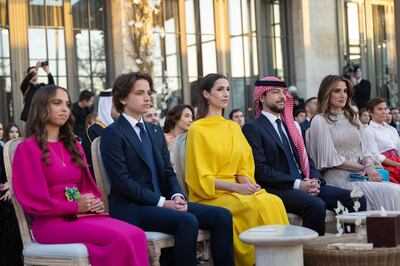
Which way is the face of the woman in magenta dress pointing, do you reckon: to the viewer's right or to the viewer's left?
to the viewer's right

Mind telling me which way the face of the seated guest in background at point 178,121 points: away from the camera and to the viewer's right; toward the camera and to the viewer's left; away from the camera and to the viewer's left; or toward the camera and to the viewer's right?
toward the camera and to the viewer's right

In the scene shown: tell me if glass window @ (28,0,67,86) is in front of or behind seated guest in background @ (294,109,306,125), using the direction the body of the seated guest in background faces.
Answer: behind

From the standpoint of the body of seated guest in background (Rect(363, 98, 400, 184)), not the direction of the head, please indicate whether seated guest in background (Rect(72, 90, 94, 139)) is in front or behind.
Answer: behind

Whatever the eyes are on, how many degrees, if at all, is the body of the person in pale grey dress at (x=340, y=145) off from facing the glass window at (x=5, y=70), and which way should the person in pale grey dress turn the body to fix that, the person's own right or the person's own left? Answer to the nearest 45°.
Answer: approximately 180°

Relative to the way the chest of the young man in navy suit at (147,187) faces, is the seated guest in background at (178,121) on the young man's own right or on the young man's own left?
on the young man's own left

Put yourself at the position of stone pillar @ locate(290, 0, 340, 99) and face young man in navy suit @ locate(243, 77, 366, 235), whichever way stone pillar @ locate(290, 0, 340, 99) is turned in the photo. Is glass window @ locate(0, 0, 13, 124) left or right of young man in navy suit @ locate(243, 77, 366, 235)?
right

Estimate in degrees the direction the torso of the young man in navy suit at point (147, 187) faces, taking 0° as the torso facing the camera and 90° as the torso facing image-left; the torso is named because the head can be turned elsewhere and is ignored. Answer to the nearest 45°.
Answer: approximately 315°
